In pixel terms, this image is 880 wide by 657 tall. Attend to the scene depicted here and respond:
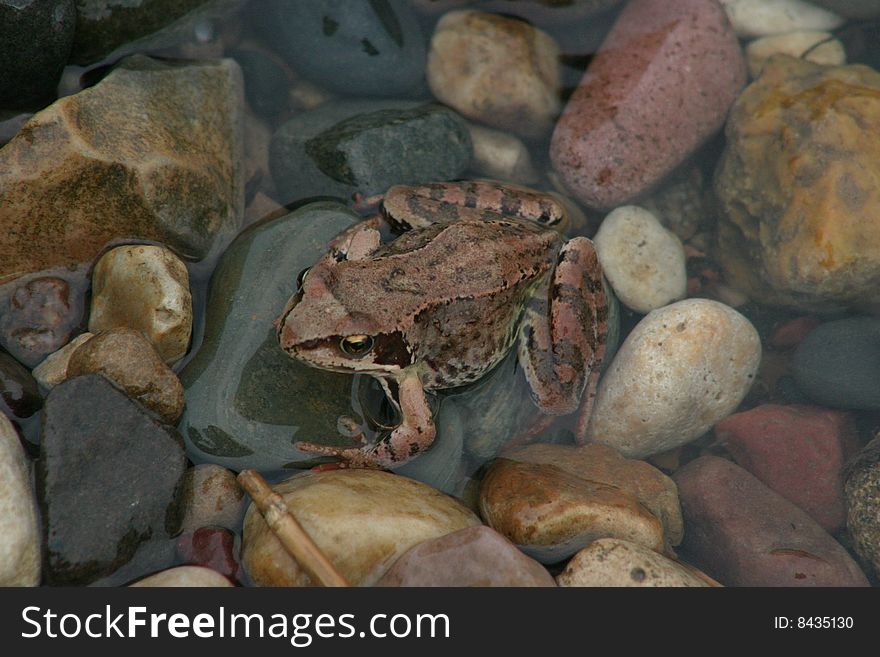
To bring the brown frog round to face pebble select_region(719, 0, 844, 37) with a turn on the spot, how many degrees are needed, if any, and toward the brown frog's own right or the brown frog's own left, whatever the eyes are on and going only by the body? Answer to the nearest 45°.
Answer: approximately 180°

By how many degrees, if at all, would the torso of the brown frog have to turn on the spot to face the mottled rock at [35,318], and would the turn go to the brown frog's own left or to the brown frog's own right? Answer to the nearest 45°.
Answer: approximately 45° to the brown frog's own right

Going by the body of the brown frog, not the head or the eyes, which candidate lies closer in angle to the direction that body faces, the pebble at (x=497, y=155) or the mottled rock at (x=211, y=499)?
the mottled rock

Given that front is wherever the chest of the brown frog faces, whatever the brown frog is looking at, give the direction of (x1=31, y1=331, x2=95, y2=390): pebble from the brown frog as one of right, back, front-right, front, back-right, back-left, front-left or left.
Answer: front-right

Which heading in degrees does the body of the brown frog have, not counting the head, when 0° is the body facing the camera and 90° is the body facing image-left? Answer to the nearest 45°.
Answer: approximately 45°

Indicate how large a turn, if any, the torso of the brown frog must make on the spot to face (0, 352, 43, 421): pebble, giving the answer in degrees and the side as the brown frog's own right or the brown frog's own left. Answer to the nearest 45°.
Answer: approximately 45° to the brown frog's own right

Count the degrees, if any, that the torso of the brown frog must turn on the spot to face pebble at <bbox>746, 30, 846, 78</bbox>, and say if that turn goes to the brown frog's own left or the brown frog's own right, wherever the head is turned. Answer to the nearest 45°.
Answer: approximately 180°

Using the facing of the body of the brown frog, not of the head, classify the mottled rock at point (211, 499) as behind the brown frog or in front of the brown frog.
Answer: in front

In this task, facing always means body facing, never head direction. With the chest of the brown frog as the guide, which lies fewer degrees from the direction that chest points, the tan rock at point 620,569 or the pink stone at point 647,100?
the tan rock

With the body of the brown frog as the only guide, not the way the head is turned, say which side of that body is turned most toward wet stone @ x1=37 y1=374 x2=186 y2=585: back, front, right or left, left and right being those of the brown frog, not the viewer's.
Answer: front

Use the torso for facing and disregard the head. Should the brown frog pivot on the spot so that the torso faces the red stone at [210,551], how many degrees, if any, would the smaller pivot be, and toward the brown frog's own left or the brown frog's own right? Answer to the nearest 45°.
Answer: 0° — it already faces it
